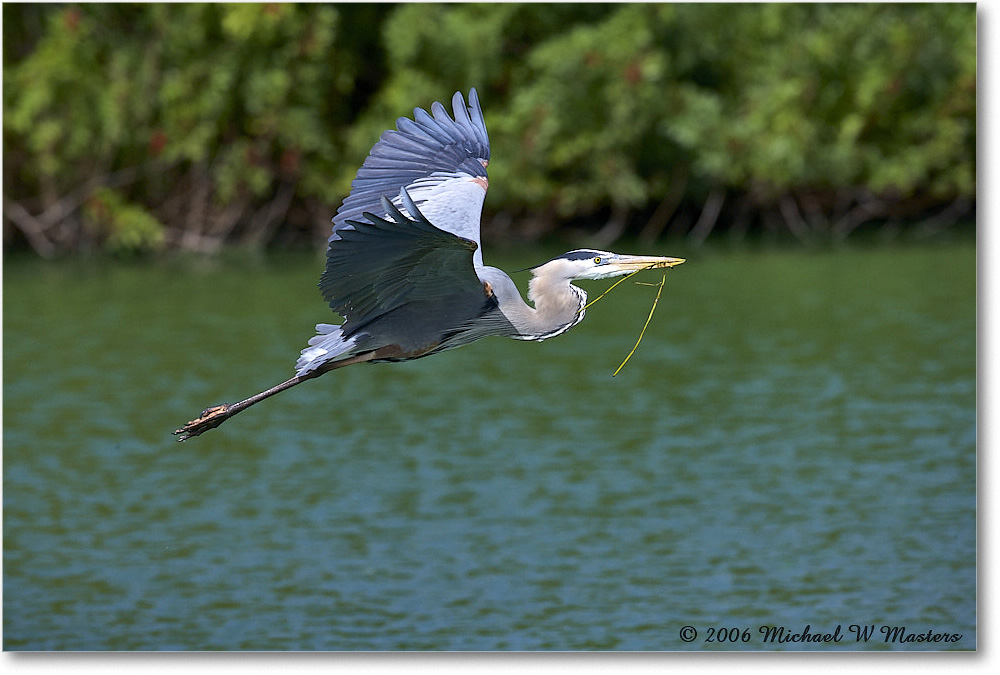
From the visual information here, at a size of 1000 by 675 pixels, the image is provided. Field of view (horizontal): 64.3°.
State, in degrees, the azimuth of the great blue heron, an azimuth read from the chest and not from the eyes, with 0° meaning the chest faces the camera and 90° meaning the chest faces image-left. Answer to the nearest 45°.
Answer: approximately 270°
